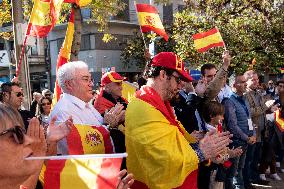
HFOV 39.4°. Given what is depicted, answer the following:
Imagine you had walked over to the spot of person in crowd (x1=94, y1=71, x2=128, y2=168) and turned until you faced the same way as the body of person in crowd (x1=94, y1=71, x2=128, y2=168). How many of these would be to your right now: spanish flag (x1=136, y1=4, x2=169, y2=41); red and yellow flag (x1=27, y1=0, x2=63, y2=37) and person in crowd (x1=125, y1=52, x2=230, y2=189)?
1

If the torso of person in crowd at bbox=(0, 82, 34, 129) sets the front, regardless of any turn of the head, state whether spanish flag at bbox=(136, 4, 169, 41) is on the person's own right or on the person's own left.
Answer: on the person's own left

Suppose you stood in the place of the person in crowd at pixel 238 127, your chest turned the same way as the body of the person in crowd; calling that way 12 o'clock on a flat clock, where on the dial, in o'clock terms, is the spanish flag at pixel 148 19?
The spanish flag is roughly at 6 o'clock from the person in crowd.

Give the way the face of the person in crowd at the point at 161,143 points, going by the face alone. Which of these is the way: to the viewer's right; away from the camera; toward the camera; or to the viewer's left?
to the viewer's right

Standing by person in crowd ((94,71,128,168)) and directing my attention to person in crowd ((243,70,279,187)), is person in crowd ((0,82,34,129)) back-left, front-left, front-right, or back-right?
back-left

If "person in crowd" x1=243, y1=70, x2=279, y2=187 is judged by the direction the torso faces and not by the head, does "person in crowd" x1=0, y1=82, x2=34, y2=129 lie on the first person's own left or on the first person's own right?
on the first person's own right

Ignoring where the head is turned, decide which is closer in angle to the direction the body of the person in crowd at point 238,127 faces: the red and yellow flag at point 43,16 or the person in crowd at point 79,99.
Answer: the person in crowd

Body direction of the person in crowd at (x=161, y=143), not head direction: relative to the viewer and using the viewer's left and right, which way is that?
facing to the right of the viewer

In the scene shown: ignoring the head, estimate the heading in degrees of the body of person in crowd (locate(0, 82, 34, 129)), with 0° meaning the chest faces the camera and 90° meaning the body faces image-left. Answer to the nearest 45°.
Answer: approximately 315°
